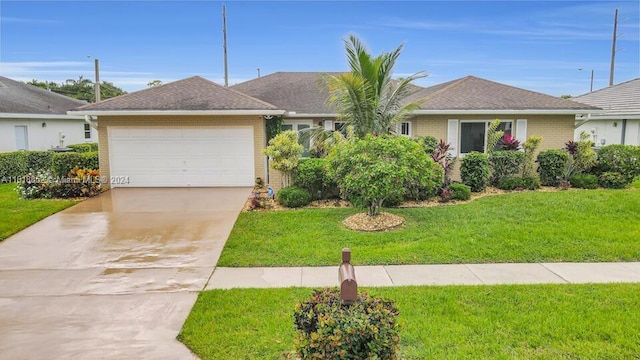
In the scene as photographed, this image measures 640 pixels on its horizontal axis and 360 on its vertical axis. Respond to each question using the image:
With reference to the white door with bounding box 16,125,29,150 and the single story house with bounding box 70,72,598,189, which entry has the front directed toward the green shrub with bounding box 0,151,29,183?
the white door

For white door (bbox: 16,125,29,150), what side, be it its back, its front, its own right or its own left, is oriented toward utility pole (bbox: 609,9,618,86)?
left

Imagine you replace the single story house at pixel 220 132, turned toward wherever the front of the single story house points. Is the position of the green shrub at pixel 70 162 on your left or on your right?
on your right

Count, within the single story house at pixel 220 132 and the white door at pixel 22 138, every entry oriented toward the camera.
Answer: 2

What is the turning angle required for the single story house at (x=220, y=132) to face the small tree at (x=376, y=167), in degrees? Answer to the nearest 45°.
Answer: approximately 45° to its left

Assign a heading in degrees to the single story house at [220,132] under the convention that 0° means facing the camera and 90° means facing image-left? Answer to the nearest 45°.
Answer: approximately 0°

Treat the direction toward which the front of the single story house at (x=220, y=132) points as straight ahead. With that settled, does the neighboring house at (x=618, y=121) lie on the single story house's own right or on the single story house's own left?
on the single story house's own left

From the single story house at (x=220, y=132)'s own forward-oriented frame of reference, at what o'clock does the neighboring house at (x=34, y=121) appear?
The neighboring house is roughly at 4 o'clock from the single story house.

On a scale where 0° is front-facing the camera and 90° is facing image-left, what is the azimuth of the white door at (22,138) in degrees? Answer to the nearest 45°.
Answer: approximately 0°

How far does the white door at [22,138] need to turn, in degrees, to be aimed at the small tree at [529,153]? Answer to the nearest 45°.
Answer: approximately 45° to its left

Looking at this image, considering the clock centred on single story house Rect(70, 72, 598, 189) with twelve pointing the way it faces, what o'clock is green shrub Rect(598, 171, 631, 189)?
The green shrub is roughly at 9 o'clock from the single story house.
